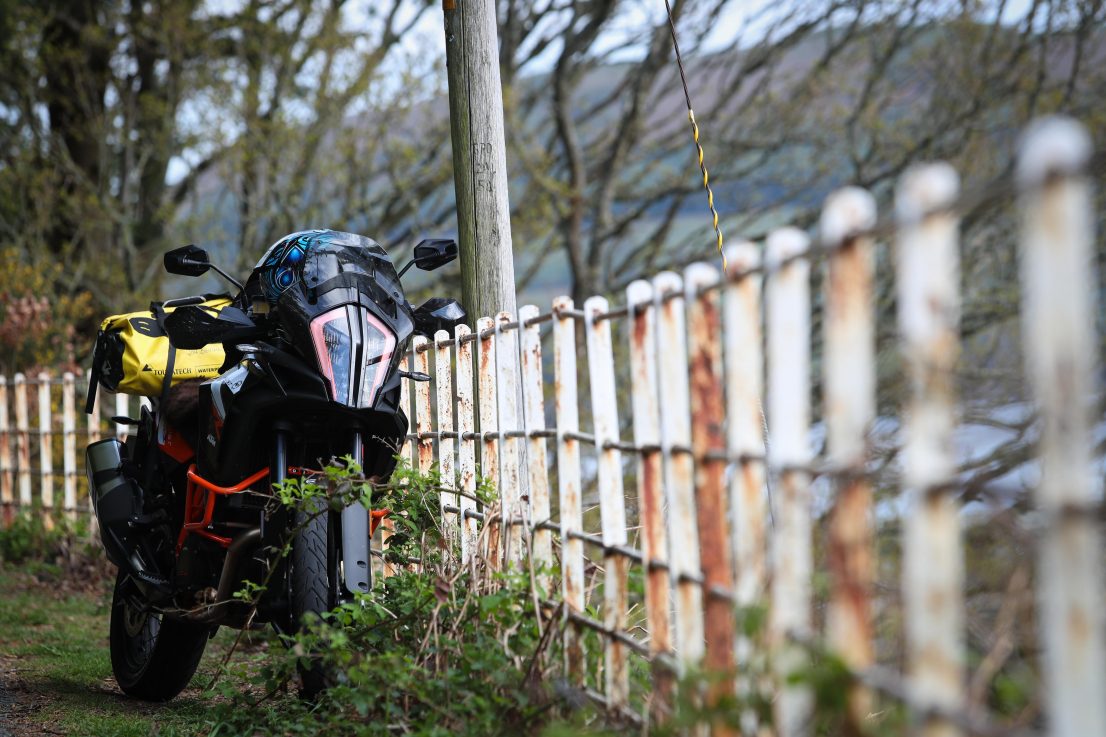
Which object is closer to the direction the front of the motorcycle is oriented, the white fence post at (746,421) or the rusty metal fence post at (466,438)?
the white fence post

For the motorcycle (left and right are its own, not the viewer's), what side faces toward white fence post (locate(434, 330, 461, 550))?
left

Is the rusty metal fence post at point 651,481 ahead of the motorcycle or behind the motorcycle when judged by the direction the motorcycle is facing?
ahead

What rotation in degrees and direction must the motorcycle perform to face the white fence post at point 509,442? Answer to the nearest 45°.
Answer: approximately 45° to its left

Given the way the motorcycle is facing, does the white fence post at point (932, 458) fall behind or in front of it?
in front

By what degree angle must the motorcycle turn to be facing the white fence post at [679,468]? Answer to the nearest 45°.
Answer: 0° — it already faces it

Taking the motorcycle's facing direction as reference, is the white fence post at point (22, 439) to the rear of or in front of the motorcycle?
to the rear

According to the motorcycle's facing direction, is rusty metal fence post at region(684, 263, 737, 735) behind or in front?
in front

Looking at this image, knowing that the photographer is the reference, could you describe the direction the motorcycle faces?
facing the viewer and to the right of the viewer

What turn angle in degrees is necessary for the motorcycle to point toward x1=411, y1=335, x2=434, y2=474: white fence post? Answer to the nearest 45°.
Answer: approximately 90° to its left

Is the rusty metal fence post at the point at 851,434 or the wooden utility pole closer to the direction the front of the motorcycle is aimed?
the rusty metal fence post

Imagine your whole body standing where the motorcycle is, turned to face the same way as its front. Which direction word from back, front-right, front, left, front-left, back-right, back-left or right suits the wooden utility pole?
left

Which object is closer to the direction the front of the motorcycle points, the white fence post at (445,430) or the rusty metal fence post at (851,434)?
the rusty metal fence post

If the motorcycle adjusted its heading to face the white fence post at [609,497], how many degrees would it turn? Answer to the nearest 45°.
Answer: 0° — it already faces it
